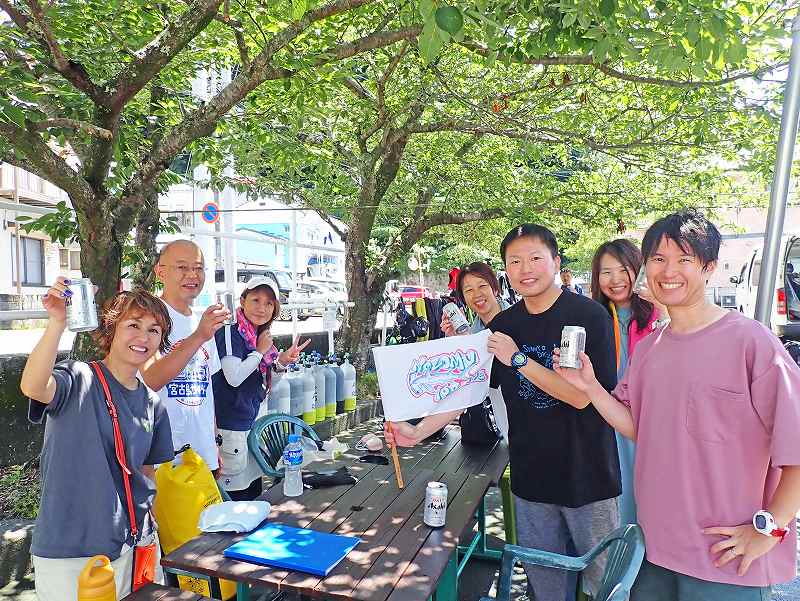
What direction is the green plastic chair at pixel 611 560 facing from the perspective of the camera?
to the viewer's left

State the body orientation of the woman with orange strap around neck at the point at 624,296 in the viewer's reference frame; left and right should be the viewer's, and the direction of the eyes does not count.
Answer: facing the viewer and to the left of the viewer

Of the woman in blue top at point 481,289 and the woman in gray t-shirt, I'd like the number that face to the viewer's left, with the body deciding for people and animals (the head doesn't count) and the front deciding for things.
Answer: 0

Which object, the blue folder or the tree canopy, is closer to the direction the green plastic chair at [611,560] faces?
the blue folder

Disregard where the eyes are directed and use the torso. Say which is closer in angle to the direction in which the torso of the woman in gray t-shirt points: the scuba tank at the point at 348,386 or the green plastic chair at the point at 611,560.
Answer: the green plastic chair

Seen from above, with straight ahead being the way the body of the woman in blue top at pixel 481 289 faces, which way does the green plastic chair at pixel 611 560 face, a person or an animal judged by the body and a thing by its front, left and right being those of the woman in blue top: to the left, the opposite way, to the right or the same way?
to the right

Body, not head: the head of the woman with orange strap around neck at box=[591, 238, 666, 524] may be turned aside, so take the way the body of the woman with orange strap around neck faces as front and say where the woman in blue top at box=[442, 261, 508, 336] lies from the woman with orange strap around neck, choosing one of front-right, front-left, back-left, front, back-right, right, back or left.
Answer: front-right

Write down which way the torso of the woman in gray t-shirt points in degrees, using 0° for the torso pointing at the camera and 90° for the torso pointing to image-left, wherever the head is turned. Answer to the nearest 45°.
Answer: approximately 315°

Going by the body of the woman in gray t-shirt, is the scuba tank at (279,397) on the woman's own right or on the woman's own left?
on the woman's own left

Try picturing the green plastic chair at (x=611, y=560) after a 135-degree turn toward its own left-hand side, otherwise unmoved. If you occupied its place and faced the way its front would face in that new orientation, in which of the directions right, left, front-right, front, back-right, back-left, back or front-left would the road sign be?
back

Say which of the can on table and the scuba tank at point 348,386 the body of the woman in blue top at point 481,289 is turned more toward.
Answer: the can on table

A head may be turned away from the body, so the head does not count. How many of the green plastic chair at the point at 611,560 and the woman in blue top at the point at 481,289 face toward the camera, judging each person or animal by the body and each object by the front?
1

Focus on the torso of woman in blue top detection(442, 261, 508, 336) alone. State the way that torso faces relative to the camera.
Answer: toward the camera
